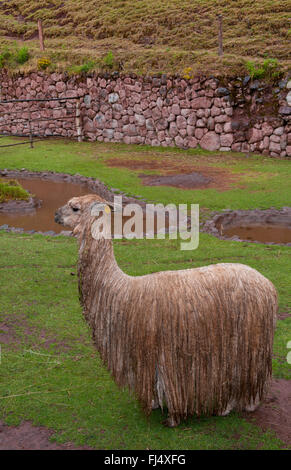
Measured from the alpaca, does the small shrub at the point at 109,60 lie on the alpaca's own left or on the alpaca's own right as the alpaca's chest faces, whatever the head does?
on the alpaca's own right

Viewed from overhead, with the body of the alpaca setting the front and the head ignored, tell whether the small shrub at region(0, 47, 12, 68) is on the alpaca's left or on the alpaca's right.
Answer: on the alpaca's right

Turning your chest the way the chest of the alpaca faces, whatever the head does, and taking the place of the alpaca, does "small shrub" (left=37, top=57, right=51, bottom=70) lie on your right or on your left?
on your right

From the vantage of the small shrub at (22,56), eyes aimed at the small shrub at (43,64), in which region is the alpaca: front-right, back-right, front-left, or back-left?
front-right

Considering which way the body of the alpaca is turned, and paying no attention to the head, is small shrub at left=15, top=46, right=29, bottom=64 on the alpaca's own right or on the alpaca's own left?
on the alpaca's own right

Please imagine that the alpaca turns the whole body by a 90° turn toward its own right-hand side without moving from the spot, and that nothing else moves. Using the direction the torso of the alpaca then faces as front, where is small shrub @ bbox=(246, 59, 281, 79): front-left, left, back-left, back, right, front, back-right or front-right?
front

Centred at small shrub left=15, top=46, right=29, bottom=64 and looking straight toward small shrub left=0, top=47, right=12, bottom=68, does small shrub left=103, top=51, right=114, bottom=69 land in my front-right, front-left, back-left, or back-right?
back-left

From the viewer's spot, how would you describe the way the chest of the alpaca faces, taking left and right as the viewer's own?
facing to the left of the viewer

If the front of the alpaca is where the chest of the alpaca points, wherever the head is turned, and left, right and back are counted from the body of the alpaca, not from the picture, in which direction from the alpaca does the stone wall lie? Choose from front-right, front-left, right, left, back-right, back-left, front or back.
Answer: right
